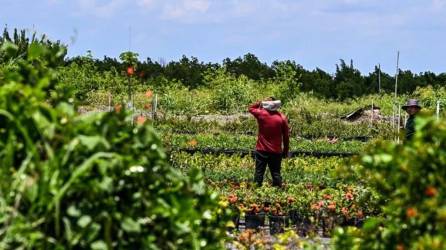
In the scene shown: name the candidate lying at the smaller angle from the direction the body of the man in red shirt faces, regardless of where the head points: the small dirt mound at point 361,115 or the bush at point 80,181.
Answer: the small dirt mound

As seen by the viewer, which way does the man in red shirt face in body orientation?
away from the camera

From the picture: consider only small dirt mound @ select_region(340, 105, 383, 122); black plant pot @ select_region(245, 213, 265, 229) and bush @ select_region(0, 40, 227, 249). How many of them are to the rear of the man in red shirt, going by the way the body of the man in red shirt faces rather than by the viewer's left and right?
2

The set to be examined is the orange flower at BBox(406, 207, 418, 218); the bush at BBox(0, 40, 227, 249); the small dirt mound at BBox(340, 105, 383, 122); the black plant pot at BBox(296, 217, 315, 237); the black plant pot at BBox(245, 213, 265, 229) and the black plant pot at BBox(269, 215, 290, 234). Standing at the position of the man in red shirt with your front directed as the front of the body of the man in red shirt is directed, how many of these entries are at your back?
5

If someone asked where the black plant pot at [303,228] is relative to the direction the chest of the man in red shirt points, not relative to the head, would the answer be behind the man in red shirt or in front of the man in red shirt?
behind

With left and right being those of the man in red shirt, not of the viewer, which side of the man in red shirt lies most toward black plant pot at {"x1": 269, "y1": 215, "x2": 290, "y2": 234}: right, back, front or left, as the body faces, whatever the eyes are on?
back

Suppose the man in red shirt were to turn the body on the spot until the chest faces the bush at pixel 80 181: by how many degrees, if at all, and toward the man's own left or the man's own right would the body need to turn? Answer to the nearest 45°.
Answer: approximately 180°

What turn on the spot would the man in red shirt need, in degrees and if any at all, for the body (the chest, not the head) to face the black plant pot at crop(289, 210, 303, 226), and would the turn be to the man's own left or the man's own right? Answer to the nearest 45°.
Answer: approximately 180°

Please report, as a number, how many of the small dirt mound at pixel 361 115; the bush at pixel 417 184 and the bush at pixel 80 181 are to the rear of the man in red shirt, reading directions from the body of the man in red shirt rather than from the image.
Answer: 2

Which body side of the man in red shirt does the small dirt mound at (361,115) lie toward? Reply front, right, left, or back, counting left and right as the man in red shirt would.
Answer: front

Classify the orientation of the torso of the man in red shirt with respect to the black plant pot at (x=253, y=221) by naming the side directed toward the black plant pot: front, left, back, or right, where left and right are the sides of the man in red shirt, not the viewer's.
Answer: back
